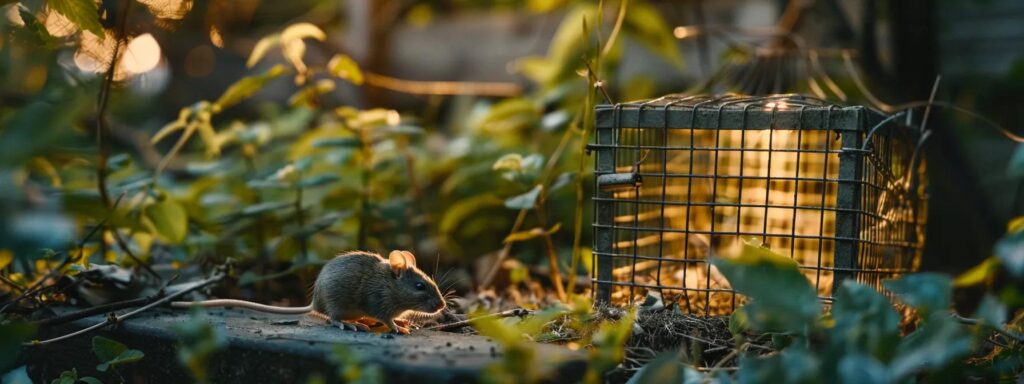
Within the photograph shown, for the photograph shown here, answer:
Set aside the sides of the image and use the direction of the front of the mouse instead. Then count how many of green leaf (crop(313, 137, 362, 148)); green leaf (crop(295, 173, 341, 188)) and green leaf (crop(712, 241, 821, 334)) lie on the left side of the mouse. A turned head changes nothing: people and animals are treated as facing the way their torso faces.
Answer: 2

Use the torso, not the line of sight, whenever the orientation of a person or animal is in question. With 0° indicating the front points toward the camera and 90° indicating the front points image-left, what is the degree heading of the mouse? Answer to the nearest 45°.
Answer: approximately 270°

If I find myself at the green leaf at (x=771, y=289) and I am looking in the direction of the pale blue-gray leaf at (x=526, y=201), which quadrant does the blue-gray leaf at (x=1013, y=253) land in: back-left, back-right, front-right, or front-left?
back-right

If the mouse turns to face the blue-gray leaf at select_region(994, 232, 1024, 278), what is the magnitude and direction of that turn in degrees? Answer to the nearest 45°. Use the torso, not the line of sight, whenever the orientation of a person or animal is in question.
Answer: approximately 45° to its right

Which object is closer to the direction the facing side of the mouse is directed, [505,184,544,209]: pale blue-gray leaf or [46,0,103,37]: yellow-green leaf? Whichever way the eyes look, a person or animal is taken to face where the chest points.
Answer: the pale blue-gray leaf

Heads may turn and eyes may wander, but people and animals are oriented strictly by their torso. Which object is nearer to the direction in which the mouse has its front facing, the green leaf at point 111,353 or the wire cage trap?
the wire cage trap

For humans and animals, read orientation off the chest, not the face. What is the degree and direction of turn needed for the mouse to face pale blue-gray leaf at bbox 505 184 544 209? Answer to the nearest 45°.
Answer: approximately 45° to its left

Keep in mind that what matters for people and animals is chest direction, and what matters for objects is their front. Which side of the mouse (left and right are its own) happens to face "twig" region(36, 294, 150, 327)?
back
